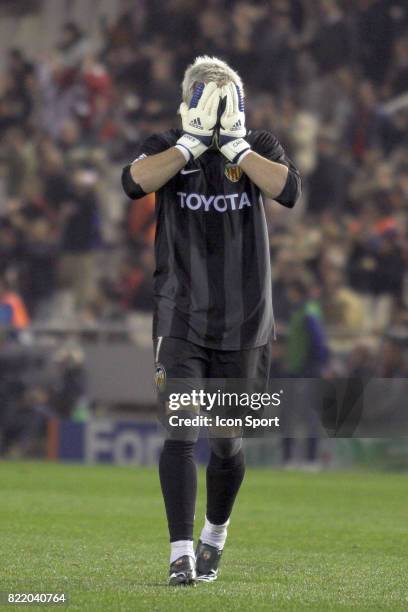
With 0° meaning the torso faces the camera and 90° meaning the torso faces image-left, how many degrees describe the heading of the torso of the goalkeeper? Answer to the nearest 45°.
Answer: approximately 0°
